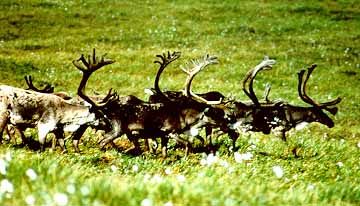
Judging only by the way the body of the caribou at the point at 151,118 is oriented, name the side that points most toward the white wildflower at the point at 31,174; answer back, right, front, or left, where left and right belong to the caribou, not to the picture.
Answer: right

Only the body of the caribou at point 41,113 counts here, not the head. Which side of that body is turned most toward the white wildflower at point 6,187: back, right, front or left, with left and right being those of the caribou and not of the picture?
right

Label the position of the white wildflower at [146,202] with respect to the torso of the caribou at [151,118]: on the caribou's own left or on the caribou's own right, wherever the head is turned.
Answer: on the caribou's own right

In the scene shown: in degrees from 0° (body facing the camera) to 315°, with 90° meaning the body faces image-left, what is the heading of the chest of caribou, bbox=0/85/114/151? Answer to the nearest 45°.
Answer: approximately 270°

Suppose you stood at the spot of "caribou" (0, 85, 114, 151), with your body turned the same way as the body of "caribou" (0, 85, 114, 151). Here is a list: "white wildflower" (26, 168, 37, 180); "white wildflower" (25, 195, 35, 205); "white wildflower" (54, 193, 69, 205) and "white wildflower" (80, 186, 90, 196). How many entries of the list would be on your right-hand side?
4

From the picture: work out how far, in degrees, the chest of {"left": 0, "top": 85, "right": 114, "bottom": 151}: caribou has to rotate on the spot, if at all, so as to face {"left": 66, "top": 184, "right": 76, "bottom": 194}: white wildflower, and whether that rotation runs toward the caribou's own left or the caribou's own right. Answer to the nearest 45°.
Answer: approximately 90° to the caribou's own right

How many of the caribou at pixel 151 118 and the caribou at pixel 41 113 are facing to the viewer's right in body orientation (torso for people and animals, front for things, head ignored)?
2

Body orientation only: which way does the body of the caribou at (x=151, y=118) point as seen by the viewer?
to the viewer's right
